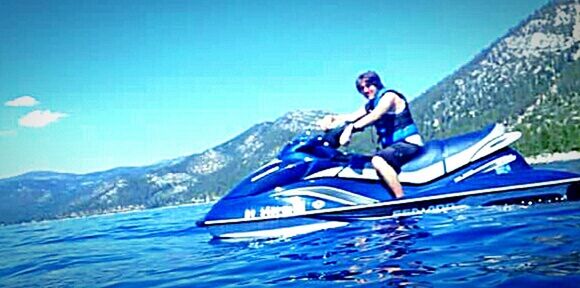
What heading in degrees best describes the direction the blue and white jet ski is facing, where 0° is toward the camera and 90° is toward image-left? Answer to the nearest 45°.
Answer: approximately 90°
